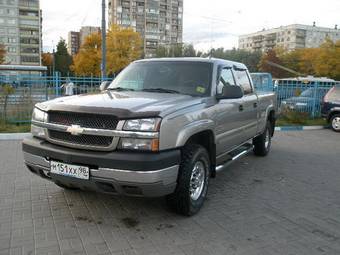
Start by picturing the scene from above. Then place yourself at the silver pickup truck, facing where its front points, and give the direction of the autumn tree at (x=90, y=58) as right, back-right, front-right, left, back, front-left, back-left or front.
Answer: back-right

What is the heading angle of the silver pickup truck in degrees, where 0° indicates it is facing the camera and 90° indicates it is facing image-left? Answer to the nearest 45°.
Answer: approximately 45°

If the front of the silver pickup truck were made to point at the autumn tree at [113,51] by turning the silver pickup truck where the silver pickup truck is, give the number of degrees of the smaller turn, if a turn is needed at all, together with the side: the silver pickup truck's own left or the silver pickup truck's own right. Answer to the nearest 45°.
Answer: approximately 135° to the silver pickup truck's own right

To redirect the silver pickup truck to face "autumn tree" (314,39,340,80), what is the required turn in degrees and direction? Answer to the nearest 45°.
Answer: approximately 180°

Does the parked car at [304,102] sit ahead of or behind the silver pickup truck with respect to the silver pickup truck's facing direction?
behind

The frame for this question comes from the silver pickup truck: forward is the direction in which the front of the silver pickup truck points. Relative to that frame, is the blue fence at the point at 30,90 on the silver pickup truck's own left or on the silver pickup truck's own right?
on the silver pickup truck's own right

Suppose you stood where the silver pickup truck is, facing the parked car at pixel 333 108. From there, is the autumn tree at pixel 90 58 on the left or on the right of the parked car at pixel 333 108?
left

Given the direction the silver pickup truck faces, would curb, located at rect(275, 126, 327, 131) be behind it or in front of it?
behind

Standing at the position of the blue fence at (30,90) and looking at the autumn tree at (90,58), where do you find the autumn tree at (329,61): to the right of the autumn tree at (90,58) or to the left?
right

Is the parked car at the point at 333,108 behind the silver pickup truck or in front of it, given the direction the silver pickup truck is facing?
behind
